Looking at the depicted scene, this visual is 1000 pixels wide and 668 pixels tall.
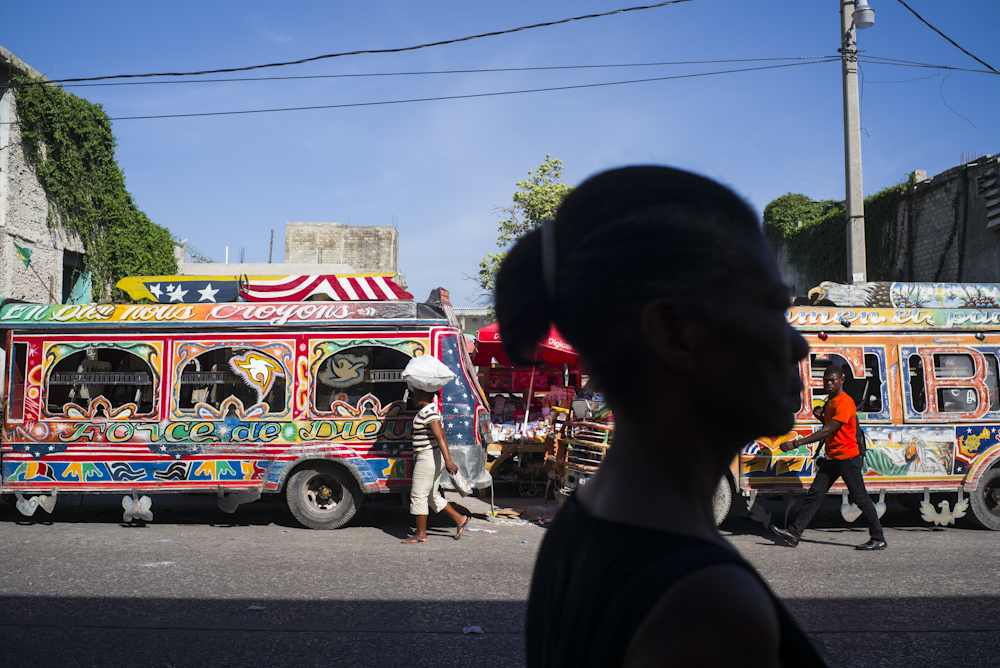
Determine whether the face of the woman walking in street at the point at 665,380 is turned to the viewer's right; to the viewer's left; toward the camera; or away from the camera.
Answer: to the viewer's right

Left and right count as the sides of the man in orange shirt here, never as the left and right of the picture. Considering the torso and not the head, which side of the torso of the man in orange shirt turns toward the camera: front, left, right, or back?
left

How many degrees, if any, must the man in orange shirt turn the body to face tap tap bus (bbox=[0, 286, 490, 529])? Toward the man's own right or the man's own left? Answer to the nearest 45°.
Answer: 0° — they already face it

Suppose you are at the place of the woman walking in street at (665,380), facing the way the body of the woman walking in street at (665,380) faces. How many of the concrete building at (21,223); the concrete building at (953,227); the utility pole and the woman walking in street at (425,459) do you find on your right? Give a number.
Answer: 0

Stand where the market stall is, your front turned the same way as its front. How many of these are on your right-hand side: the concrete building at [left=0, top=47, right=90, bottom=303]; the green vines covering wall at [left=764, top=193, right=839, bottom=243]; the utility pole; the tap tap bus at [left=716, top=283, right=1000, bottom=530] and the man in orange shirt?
1

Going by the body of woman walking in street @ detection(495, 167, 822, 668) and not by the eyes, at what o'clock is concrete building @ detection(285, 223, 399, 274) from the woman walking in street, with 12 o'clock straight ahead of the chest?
The concrete building is roughly at 8 o'clock from the woman walking in street.

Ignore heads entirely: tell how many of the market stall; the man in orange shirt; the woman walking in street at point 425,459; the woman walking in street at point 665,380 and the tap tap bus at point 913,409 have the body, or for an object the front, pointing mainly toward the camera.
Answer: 1

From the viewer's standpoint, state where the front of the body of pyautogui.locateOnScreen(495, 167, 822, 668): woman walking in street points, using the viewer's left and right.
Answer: facing to the right of the viewer

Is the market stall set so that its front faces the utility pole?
no

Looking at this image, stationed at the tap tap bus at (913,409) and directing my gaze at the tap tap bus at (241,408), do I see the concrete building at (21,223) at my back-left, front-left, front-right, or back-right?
front-right

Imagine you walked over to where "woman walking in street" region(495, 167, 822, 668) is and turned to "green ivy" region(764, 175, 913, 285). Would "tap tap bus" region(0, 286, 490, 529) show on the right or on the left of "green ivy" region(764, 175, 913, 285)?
left

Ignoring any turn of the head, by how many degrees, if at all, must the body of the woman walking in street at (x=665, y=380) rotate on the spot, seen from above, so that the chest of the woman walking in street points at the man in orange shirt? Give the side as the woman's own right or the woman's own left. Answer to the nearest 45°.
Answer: approximately 90° to the woman's own left

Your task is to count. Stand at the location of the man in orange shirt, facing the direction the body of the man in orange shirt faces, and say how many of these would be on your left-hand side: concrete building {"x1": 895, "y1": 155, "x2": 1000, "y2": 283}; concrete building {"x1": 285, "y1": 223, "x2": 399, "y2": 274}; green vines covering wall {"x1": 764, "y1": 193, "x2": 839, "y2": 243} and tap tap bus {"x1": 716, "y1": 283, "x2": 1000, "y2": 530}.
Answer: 0
